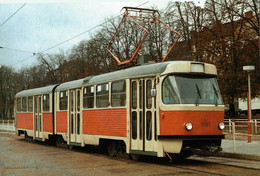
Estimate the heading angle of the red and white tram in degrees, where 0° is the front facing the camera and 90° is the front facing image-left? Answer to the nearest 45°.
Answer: approximately 315°
